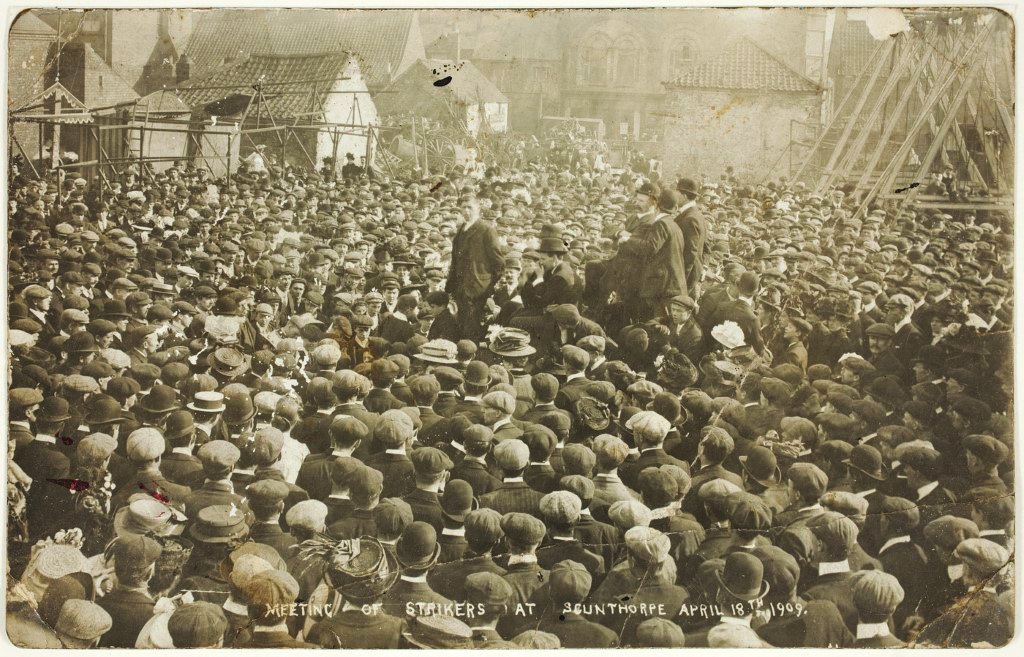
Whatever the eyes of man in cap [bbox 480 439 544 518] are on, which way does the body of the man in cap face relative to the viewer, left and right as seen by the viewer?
facing away from the viewer

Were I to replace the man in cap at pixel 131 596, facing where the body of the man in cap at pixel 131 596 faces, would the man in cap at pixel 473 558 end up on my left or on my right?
on my right

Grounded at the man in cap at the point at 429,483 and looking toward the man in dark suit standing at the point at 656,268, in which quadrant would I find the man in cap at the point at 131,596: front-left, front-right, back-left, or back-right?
back-left

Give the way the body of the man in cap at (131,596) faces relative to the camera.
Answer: away from the camera

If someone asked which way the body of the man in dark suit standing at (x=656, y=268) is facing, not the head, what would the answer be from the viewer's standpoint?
to the viewer's left
